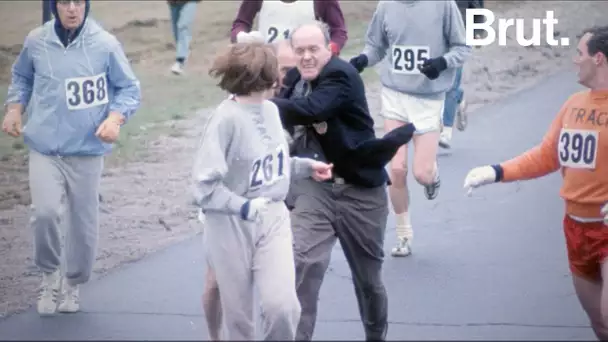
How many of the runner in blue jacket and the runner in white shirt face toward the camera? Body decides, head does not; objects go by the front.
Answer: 2

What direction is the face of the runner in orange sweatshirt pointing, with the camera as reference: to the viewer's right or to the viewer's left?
to the viewer's left

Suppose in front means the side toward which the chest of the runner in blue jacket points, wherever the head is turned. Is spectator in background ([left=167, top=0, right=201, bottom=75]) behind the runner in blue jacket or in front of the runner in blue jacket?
behind

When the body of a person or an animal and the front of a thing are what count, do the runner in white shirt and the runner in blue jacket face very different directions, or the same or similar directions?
same or similar directions

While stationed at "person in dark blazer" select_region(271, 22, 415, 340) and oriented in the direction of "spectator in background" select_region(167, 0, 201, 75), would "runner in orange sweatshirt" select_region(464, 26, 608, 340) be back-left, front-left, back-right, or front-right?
back-right

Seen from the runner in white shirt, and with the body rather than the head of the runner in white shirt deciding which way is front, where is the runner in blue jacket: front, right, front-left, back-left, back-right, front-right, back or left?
front-right

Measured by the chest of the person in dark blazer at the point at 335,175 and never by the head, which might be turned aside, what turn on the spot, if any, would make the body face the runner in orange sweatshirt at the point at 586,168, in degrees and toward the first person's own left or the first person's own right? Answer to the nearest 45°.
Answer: approximately 135° to the first person's own left

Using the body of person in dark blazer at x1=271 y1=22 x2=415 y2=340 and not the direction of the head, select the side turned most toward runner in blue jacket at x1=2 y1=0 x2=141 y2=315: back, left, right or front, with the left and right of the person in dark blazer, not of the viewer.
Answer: right

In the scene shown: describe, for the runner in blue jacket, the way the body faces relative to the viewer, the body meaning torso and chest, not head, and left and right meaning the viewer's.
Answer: facing the viewer

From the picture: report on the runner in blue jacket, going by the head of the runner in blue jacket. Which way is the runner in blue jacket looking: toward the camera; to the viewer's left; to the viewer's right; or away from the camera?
toward the camera

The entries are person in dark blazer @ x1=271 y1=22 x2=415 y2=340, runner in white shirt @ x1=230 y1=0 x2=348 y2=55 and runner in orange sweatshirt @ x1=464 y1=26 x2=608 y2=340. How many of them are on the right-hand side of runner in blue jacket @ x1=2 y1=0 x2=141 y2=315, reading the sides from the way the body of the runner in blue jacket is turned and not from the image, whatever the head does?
0

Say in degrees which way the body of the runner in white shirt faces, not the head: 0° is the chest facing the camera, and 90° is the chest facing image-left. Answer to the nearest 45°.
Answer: approximately 0°
